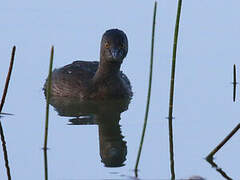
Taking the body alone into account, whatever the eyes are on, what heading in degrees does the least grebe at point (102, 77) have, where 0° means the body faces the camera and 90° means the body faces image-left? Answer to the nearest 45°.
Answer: approximately 315°
